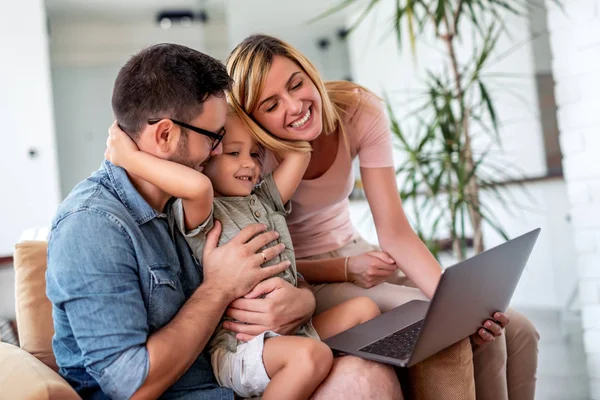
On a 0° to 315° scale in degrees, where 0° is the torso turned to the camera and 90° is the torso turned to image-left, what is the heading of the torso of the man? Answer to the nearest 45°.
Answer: approximately 270°

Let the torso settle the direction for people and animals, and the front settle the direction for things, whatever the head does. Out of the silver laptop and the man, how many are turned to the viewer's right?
1

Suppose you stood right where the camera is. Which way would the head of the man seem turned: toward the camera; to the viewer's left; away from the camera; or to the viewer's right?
to the viewer's right

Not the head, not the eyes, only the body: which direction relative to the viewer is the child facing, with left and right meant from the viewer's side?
facing the viewer and to the right of the viewer

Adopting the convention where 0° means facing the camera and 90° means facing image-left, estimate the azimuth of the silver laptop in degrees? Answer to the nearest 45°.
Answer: approximately 135°

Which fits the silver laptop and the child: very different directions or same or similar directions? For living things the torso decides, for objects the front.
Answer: very different directions

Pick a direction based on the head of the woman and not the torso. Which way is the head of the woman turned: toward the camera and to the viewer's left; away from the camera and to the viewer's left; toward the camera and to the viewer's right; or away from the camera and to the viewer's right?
toward the camera and to the viewer's left

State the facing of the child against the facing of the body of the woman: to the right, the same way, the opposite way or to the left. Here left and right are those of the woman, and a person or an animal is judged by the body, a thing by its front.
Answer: the same way

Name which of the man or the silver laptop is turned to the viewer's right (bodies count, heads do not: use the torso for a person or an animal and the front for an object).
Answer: the man
